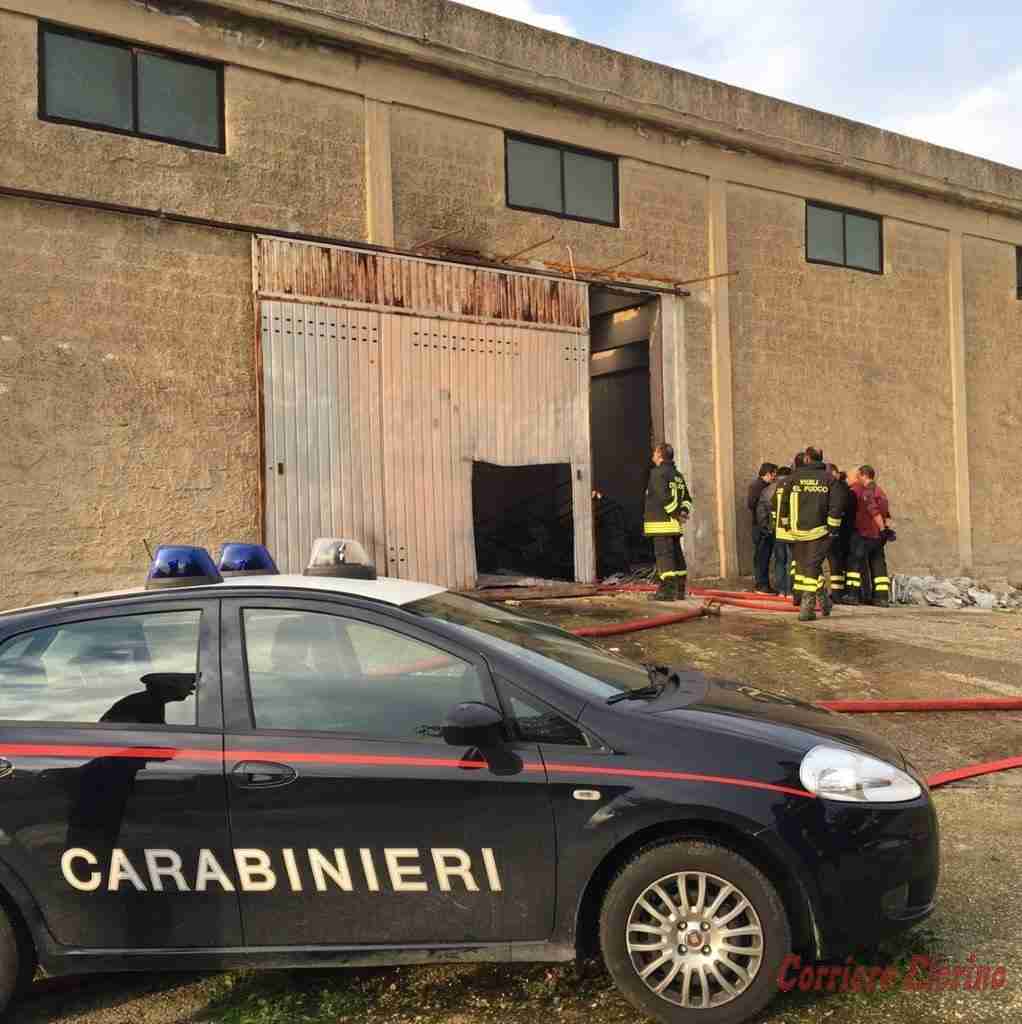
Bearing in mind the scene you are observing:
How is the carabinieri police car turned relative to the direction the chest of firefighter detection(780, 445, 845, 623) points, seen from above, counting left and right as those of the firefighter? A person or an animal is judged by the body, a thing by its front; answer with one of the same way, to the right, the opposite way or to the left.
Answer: to the right

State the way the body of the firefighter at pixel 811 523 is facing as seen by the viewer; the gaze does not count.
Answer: away from the camera

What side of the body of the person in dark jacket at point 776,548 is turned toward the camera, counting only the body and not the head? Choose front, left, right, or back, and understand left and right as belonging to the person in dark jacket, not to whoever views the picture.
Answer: right

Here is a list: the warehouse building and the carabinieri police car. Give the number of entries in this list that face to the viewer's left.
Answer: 0

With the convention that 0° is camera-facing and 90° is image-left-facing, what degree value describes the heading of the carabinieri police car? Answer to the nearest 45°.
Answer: approximately 270°

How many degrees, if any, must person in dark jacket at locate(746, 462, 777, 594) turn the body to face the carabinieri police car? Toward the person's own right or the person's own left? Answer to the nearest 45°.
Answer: approximately 90° to the person's own right

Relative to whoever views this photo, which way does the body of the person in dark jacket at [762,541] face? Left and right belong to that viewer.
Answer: facing to the right of the viewer

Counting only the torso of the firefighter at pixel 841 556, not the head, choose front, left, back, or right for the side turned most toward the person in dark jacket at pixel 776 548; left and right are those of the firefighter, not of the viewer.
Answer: front

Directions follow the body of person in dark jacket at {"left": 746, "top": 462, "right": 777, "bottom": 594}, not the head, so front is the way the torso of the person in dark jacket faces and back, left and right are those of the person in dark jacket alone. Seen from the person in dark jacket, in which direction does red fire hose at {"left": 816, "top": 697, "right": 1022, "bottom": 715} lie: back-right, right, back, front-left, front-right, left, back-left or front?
right

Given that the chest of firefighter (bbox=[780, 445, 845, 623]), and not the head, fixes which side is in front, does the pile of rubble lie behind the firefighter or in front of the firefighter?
in front

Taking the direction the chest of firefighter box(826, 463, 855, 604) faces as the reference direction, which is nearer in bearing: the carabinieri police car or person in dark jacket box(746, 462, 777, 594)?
the person in dark jacket

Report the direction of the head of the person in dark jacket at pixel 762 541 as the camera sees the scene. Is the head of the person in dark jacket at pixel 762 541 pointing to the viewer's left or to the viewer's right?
to the viewer's right
